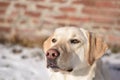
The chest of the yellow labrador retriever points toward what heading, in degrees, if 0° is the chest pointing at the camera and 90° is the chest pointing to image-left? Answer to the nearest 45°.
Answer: approximately 45°
